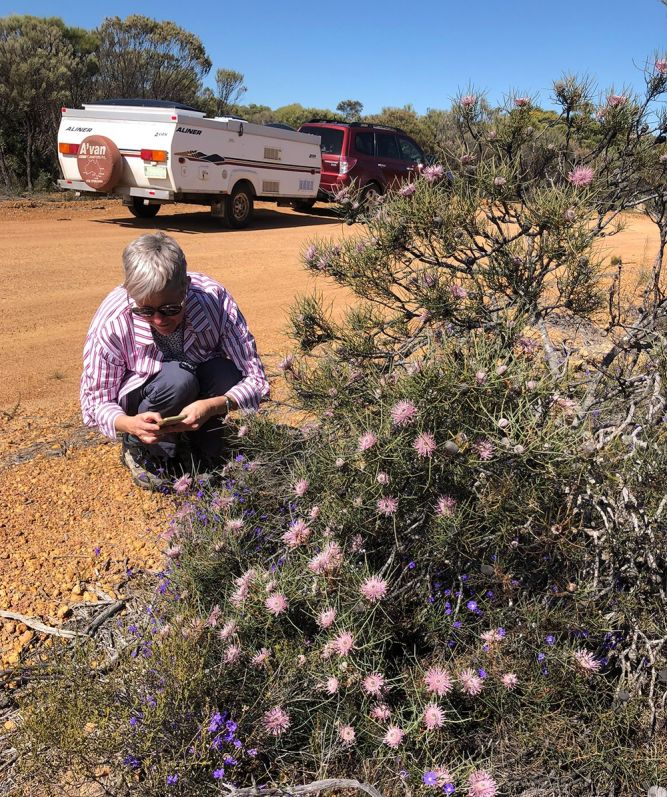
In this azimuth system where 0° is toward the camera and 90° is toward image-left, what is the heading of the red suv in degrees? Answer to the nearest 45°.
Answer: approximately 225°

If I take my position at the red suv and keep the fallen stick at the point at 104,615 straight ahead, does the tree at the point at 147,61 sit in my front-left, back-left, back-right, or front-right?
back-right

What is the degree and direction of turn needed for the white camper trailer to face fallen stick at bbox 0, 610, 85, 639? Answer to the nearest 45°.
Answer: approximately 135° to its right

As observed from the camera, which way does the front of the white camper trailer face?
facing away from the viewer and to the right of the viewer

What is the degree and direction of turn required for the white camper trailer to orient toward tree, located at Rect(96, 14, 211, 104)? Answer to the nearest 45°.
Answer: approximately 45° to its left

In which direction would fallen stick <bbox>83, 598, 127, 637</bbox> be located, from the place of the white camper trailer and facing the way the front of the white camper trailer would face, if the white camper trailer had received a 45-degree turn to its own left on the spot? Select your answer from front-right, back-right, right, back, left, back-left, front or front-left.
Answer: back

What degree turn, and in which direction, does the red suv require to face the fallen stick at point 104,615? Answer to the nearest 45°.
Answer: approximately 135° to its right

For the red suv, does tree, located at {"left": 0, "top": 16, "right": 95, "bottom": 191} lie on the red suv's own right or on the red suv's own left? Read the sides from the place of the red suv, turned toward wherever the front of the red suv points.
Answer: on the red suv's own left

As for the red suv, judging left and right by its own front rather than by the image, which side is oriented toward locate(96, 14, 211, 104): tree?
left

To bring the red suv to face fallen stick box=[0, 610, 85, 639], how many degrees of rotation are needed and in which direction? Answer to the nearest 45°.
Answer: approximately 135° to its right

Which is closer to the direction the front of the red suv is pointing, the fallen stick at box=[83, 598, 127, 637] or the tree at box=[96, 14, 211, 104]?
the tree

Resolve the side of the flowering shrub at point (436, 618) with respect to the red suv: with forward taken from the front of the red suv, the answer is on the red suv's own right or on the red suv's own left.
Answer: on the red suv's own right

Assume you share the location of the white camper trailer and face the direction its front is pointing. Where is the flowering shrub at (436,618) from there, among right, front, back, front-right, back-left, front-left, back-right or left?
back-right
